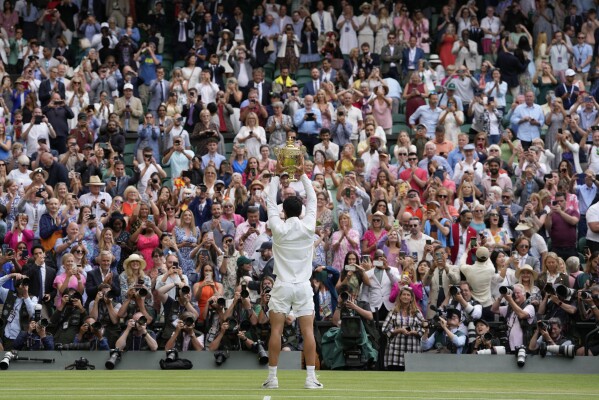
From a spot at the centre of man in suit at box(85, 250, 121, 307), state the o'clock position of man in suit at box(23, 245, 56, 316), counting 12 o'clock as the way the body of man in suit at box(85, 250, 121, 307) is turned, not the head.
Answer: man in suit at box(23, 245, 56, 316) is roughly at 4 o'clock from man in suit at box(85, 250, 121, 307).

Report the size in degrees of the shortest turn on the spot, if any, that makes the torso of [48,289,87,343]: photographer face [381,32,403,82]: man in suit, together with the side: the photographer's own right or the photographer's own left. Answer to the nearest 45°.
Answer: approximately 135° to the photographer's own left

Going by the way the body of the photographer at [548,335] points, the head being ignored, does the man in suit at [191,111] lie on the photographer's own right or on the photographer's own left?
on the photographer's own right

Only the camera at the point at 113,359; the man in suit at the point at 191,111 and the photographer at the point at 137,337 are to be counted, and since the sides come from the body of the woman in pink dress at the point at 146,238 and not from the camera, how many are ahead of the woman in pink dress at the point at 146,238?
2

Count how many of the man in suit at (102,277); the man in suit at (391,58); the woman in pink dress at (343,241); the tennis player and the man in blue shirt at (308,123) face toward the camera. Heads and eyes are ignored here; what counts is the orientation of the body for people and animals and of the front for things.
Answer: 4

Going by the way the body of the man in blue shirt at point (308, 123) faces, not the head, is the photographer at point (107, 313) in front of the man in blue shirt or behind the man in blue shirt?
in front

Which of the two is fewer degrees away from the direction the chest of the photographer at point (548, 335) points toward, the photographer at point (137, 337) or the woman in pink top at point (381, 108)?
the photographer

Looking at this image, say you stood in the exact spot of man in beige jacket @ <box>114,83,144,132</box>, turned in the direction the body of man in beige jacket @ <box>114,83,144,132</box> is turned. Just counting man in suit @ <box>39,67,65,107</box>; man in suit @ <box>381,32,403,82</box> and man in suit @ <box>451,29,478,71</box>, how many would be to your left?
2

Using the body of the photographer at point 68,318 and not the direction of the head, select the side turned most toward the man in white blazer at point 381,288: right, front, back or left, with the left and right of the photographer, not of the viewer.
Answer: left

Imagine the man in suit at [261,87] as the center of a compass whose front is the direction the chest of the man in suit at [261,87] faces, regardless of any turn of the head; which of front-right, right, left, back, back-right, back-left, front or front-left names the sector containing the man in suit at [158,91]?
right

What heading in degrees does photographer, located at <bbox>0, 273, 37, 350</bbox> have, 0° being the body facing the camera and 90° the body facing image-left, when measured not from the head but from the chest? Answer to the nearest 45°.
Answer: approximately 0°

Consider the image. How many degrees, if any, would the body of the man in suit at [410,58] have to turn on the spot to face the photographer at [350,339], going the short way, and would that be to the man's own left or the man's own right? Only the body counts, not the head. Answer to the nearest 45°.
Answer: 0° — they already face them

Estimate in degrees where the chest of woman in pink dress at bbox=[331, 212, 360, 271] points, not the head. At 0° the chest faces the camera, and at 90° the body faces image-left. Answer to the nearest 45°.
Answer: approximately 0°

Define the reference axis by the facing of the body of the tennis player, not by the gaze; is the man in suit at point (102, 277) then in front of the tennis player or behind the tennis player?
in front
